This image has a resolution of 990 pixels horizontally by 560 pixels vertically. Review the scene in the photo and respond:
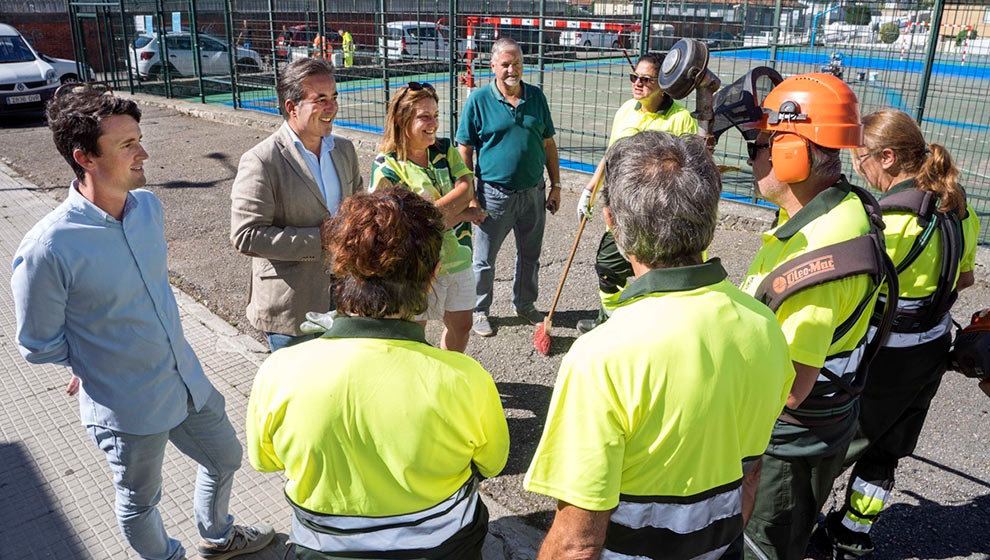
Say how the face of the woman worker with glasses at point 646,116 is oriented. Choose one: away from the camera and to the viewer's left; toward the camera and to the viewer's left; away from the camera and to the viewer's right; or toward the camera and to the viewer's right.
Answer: toward the camera and to the viewer's left

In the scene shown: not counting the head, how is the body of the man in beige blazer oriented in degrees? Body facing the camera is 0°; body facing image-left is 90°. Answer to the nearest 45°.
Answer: approximately 315°

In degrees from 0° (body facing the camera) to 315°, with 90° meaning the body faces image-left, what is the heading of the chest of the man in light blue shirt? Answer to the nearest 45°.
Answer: approximately 315°

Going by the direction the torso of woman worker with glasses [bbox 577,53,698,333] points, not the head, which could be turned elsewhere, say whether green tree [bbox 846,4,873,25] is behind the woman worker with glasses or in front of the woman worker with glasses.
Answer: behind

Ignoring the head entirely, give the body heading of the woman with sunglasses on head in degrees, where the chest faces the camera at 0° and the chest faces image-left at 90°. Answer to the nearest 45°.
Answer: approximately 315°

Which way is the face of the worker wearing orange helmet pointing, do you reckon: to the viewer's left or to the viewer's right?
to the viewer's left

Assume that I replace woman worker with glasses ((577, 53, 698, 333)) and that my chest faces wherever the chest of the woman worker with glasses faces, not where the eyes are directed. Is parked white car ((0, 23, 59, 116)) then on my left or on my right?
on my right

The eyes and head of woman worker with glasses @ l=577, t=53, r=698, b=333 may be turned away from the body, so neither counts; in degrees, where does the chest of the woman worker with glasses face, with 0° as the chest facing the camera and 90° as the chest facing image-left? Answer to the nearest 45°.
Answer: approximately 45°

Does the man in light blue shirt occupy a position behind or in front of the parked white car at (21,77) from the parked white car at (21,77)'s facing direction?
in front

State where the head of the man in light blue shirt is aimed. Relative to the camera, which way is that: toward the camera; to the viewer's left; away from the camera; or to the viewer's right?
to the viewer's right

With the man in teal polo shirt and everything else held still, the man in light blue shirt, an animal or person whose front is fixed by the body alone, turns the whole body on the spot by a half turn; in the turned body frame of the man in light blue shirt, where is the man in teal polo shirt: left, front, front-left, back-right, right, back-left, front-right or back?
right
